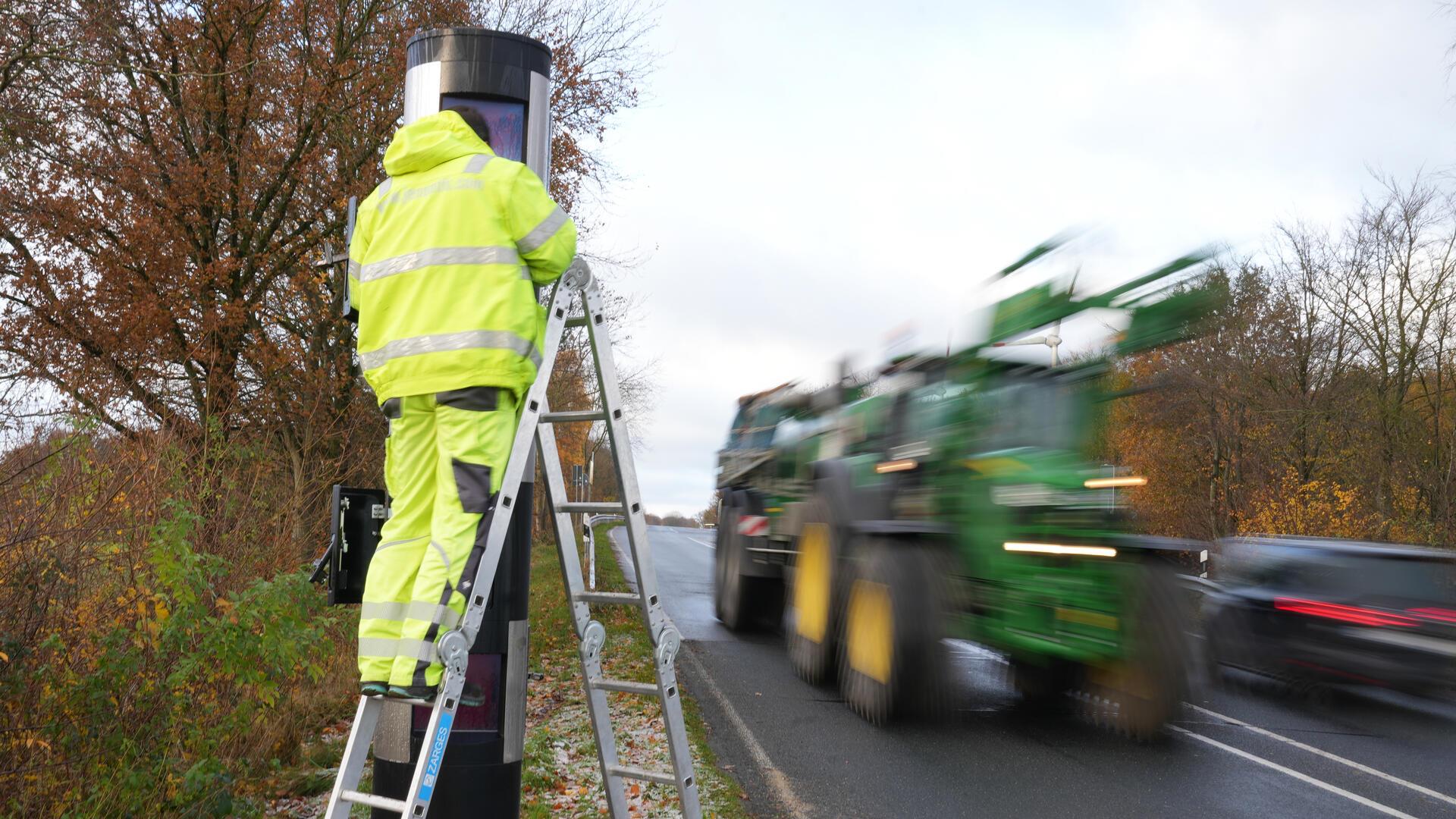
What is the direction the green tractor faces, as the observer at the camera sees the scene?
facing the viewer and to the right of the viewer

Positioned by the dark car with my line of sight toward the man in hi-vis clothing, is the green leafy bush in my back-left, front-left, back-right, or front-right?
front-right

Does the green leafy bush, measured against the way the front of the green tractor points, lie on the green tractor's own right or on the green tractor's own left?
on the green tractor's own right

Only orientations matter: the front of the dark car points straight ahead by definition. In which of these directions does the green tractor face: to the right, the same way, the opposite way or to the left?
the opposite way

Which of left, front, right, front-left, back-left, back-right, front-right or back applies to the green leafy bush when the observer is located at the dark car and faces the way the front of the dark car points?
left

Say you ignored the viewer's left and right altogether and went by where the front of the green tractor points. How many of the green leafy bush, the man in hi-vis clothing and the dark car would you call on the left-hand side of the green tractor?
1

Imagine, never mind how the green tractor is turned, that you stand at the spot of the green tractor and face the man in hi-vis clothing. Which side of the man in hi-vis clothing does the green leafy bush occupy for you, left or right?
right

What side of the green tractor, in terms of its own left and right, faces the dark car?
left

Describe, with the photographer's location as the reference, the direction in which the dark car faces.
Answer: facing away from the viewer and to the left of the viewer

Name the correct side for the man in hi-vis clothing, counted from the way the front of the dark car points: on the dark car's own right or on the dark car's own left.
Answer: on the dark car's own left

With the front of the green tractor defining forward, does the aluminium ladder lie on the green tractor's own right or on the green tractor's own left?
on the green tractor's own right

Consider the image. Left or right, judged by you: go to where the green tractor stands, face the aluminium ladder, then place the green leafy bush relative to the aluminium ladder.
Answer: right

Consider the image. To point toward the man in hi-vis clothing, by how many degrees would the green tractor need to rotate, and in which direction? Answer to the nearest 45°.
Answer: approximately 45° to its right

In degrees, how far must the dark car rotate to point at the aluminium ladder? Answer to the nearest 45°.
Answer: approximately 135° to its left

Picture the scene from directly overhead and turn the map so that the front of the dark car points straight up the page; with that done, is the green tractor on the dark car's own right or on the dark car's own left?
on the dark car's own left
